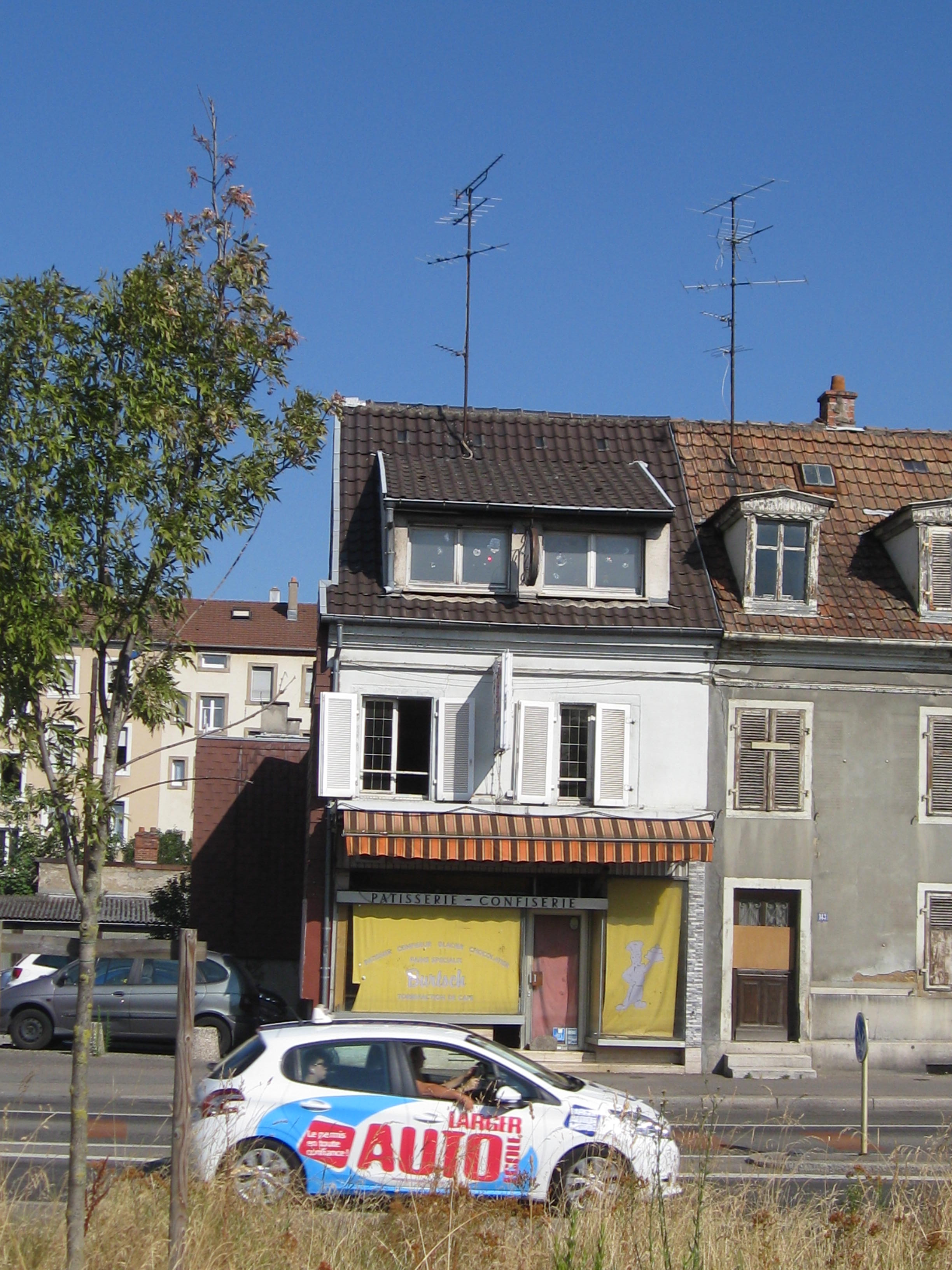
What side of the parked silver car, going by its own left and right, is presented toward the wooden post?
left

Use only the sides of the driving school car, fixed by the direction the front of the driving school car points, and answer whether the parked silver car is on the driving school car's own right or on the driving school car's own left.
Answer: on the driving school car's own left

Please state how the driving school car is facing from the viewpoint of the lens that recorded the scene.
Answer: facing to the right of the viewer

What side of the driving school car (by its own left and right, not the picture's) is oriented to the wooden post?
right

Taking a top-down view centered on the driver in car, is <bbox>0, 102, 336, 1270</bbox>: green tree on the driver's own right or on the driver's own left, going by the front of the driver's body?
on the driver's own right

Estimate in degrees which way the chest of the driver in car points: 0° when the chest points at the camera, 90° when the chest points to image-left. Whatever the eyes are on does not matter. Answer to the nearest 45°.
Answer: approximately 270°

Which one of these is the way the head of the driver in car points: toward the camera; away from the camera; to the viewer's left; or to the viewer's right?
to the viewer's right

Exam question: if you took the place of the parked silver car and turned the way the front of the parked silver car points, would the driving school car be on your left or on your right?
on your left

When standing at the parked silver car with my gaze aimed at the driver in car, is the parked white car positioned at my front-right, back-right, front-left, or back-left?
back-right

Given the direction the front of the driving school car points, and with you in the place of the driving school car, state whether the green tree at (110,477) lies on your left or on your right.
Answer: on your right

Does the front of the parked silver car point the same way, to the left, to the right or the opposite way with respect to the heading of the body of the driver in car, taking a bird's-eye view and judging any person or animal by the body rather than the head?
the opposite way
